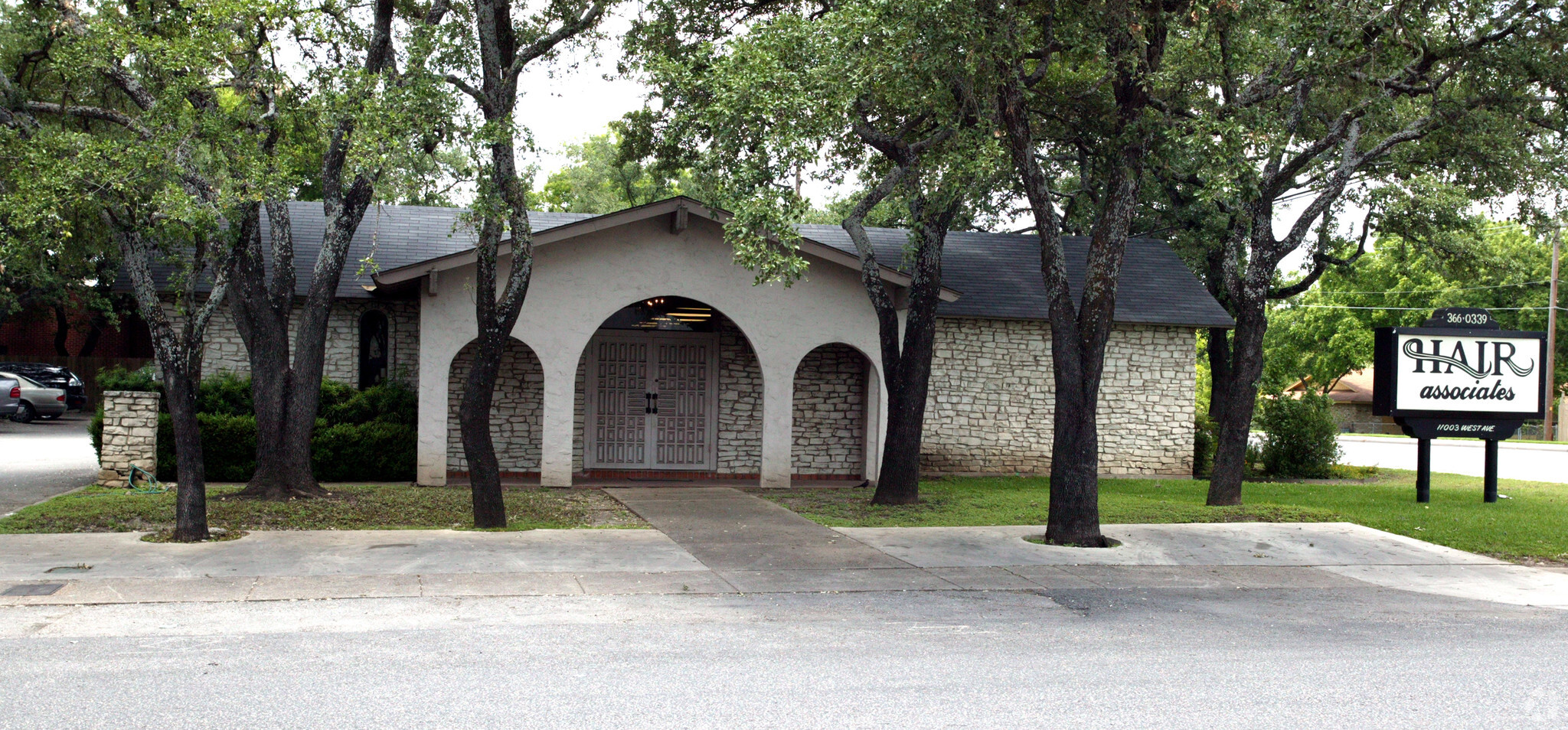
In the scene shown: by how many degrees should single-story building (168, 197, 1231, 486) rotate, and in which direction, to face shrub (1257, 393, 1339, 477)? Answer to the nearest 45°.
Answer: approximately 90° to its left

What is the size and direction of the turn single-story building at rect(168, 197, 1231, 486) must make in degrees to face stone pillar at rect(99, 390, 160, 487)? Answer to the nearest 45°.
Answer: approximately 90° to its right

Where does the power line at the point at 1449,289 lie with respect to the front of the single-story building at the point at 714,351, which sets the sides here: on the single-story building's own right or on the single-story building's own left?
on the single-story building's own left

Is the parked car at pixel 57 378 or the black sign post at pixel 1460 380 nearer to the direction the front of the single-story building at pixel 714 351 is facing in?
the black sign post

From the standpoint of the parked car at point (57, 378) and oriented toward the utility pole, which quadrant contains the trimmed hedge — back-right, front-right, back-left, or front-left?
front-right

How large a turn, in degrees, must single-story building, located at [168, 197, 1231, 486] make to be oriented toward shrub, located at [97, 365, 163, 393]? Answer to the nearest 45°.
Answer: approximately 90° to its right

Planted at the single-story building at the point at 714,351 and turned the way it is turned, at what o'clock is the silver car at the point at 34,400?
The silver car is roughly at 4 o'clock from the single-story building.

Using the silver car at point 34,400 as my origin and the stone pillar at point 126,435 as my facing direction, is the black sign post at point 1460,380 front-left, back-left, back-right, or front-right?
front-left

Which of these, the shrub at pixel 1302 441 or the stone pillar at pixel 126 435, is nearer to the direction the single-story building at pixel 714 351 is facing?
the stone pillar

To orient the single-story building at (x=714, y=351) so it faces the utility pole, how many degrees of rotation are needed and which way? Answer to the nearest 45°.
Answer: approximately 135° to its left

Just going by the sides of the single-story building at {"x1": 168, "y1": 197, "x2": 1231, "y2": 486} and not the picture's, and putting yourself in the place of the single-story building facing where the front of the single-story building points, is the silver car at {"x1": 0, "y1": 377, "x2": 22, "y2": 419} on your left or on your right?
on your right

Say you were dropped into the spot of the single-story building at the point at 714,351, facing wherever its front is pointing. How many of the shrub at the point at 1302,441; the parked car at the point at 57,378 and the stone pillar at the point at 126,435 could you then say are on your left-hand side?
1

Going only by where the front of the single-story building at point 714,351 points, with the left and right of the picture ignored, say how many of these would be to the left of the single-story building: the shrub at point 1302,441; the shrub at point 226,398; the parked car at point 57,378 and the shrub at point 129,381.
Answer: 1

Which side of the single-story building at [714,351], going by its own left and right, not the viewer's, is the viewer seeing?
front

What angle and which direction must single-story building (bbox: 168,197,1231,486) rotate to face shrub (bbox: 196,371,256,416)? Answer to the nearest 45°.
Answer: approximately 90° to its right

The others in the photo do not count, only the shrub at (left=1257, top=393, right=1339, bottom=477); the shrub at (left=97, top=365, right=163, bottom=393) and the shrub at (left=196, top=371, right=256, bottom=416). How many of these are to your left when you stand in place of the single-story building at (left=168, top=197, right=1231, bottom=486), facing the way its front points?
1
